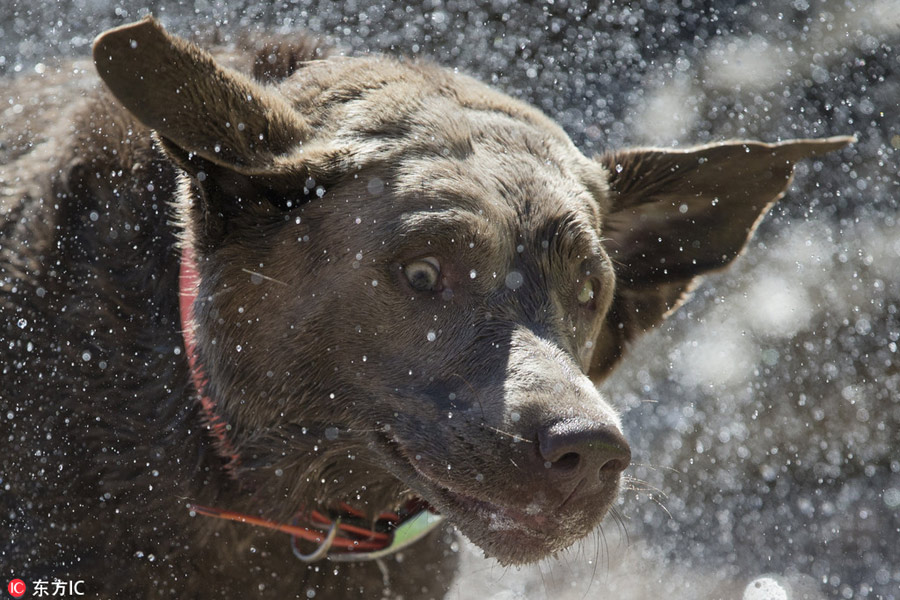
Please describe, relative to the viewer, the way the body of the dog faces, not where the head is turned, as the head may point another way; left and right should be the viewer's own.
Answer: facing the viewer and to the right of the viewer
